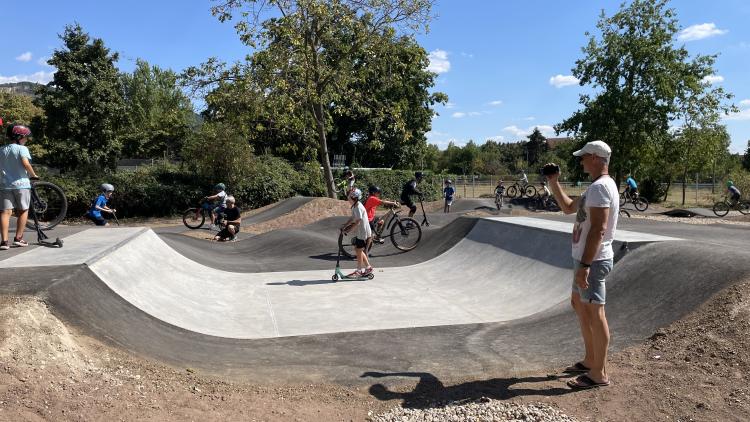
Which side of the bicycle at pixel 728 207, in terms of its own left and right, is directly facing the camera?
left

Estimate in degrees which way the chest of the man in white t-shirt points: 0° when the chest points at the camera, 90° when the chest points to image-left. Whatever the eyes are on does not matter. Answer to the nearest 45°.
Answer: approximately 90°

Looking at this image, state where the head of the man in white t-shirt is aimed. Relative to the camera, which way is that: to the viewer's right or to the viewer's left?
to the viewer's left

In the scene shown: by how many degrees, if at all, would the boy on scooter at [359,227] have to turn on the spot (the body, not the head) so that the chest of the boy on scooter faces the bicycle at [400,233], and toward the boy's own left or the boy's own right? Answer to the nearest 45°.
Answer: approximately 90° to the boy's own right

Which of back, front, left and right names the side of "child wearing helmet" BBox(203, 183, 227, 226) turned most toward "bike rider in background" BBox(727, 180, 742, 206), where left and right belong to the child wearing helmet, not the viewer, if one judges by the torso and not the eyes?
back

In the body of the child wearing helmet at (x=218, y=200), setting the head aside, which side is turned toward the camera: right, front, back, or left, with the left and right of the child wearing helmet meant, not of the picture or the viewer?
left
